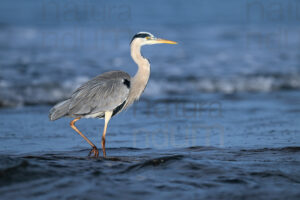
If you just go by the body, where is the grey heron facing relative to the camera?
to the viewer's right
